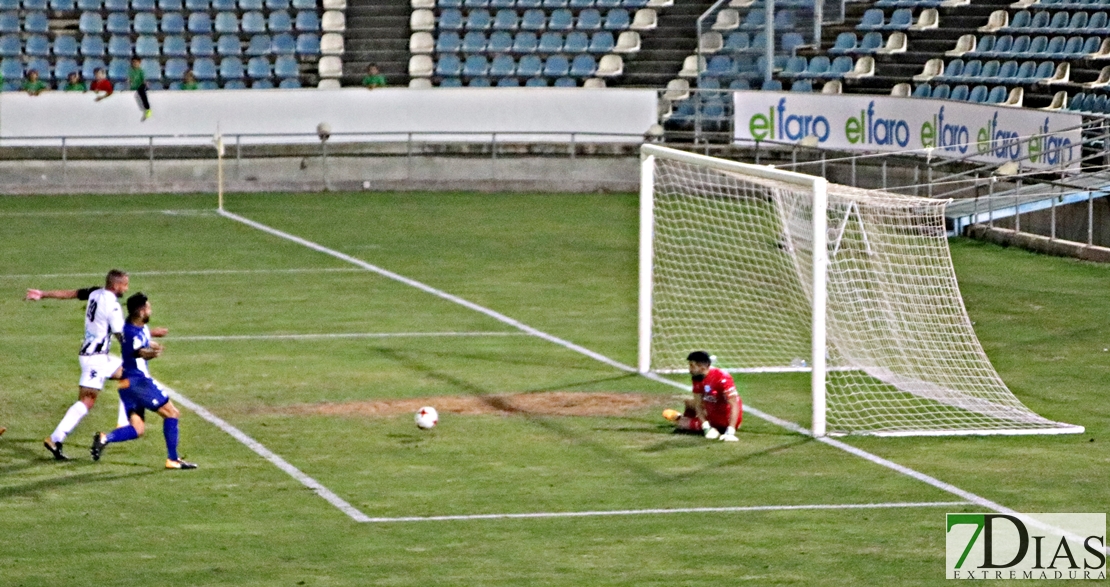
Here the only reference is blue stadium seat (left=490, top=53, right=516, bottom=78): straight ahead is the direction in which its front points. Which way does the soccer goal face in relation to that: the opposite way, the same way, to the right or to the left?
to the right

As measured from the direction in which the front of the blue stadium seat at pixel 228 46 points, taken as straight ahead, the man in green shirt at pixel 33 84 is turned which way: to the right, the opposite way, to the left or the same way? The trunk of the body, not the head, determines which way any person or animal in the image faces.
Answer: the same way

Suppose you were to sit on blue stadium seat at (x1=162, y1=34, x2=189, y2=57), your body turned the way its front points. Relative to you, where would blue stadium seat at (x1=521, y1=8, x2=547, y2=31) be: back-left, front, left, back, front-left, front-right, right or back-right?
left

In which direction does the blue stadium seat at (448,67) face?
toward the camera

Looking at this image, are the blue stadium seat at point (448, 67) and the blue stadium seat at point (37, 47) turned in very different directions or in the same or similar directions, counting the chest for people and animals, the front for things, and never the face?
same or similar directions

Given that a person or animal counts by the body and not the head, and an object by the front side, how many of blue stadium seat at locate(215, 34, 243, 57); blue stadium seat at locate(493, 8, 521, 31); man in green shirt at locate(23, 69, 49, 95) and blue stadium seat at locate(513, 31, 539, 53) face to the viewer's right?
0

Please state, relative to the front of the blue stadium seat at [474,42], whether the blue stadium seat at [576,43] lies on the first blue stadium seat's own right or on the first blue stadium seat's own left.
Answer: on the first blue stadium seat's own left

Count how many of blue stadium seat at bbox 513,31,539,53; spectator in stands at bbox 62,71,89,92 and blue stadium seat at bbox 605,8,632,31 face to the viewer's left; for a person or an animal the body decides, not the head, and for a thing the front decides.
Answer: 0

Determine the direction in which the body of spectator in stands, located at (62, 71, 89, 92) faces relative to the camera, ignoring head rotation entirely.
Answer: toward the camera

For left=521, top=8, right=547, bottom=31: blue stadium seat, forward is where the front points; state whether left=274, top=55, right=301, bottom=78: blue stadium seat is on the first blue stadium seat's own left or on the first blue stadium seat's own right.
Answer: on the first blue stadium seat's own right

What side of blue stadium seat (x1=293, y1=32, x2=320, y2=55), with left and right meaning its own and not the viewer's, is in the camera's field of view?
front

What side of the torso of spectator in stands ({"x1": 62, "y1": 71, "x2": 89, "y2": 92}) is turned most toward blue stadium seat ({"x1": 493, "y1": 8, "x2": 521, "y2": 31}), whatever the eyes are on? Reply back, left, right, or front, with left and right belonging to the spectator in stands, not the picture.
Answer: left

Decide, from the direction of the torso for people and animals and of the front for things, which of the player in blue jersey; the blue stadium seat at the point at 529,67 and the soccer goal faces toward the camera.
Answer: the blue stadium seat

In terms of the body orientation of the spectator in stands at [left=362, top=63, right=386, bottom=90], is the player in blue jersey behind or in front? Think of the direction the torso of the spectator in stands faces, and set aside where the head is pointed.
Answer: in front

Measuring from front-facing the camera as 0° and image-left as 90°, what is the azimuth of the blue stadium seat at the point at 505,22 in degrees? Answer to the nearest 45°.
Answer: approximately 0°

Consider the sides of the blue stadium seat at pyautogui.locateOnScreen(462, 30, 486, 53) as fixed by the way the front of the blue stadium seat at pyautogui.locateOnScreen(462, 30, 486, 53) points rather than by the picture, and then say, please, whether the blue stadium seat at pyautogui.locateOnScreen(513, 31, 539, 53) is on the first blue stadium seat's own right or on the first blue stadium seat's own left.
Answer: on the first blue stadium seat's own left
